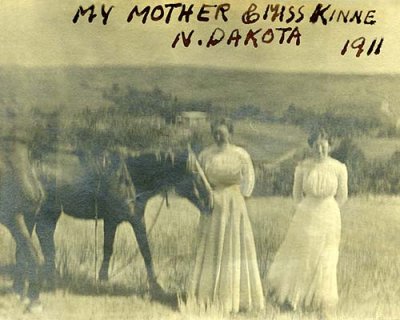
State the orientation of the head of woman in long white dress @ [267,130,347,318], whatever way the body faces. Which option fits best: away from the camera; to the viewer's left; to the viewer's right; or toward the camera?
toward the camera

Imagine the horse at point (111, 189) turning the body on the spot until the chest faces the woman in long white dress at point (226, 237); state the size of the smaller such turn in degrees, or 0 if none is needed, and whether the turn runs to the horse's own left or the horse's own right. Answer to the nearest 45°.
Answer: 0° — it already faces them

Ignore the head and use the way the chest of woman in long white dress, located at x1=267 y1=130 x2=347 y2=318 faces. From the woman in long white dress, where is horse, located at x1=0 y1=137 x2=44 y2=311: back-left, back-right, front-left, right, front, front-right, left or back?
right

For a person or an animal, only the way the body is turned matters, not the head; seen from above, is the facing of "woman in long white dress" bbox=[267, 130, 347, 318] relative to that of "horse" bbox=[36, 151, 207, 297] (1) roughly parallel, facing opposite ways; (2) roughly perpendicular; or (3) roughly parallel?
roughly perpendicular

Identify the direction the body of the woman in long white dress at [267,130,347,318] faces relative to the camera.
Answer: toward the camera

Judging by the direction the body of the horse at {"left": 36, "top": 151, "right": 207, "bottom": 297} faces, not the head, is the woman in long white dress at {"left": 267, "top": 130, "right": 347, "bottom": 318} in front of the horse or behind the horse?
in front

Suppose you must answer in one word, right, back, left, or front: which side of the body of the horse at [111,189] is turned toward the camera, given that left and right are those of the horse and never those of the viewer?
right
